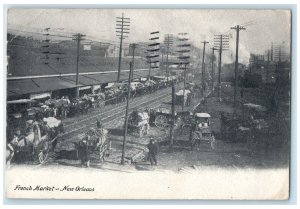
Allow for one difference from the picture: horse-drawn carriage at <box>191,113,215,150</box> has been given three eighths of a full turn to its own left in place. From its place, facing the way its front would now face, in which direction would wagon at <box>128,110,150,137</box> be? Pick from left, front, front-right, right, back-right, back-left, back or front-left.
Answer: back-left

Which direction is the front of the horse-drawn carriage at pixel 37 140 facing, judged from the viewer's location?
facing the viewer and to the left of the viewer

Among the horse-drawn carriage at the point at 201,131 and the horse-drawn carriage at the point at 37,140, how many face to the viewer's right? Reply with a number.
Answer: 0

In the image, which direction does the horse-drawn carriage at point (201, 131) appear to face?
toward the camera
